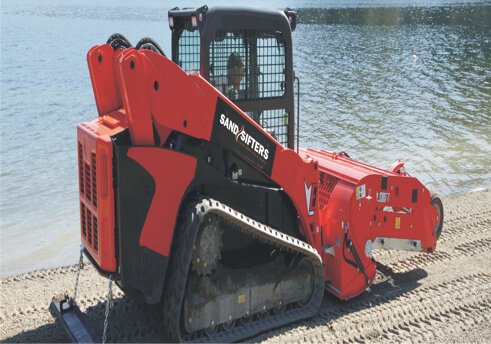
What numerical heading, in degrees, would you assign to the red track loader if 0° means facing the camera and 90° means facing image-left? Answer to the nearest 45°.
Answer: approximately 225°
